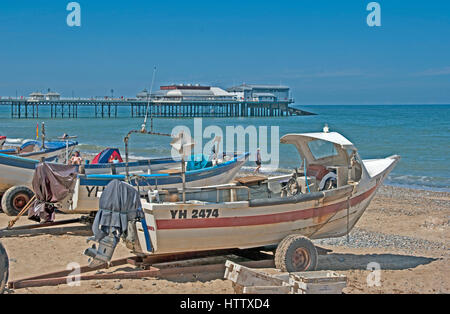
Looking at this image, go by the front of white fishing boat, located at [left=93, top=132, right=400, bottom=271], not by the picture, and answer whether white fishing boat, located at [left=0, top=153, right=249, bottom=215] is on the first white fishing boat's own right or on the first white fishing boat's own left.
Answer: on the first white fishing boat's own left

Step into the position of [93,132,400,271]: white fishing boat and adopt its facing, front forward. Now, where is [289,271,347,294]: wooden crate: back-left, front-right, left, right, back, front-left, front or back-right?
right

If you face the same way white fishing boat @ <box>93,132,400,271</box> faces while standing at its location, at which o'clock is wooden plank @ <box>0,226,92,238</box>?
The wooden plank is roughly at 7 o'clock from the white fishing boat.

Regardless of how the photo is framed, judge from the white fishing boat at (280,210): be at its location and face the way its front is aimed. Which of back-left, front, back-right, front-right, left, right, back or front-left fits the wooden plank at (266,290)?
right

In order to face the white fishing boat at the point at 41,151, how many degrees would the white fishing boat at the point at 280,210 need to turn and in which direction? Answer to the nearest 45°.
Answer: approximately 135° to its left

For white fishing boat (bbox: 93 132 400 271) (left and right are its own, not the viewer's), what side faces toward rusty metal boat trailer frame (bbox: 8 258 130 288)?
back

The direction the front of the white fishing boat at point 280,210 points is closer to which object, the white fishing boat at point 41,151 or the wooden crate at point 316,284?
the wooden crate

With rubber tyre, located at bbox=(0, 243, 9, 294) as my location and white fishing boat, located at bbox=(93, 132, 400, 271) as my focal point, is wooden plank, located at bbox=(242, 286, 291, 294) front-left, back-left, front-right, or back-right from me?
front-right

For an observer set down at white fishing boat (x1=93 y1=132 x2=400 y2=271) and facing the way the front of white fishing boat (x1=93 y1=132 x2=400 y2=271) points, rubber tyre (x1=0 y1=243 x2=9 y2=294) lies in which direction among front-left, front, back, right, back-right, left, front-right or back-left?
back-right

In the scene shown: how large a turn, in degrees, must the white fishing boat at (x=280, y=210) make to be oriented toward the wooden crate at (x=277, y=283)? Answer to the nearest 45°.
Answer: approximately 90° to its right

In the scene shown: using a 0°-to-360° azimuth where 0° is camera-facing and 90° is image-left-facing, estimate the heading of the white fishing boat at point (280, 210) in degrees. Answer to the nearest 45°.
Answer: approximately 270°
